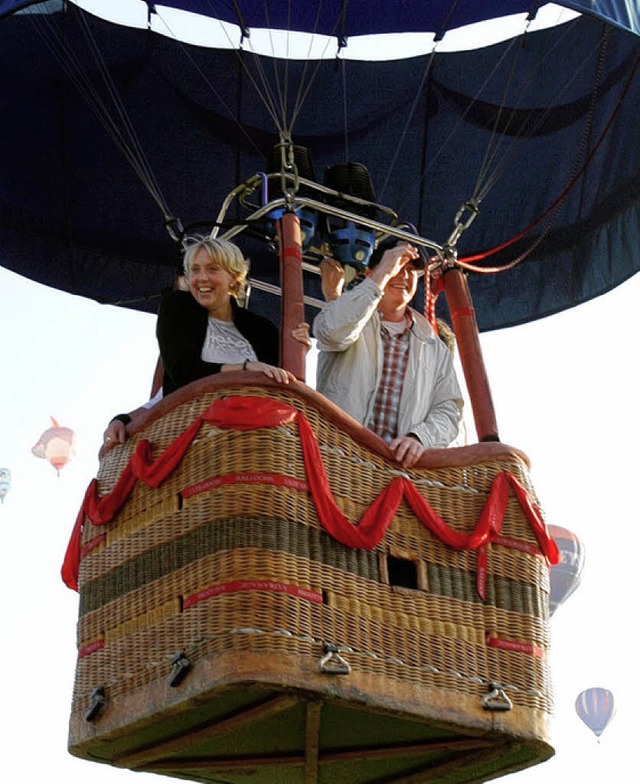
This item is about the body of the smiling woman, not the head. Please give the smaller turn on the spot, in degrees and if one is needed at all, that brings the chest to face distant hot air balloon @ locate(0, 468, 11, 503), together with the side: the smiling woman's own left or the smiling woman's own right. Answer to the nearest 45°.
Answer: approximately 180°

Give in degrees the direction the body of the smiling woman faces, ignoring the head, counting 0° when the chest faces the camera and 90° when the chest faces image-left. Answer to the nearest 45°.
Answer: approximately 0°

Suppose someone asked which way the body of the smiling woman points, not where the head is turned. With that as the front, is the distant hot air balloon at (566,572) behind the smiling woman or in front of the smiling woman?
behind

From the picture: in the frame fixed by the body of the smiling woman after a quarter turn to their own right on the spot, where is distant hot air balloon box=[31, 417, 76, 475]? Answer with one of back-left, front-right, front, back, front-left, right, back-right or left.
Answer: right

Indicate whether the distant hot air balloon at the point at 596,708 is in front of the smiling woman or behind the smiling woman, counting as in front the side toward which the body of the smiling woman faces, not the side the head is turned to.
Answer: behind
